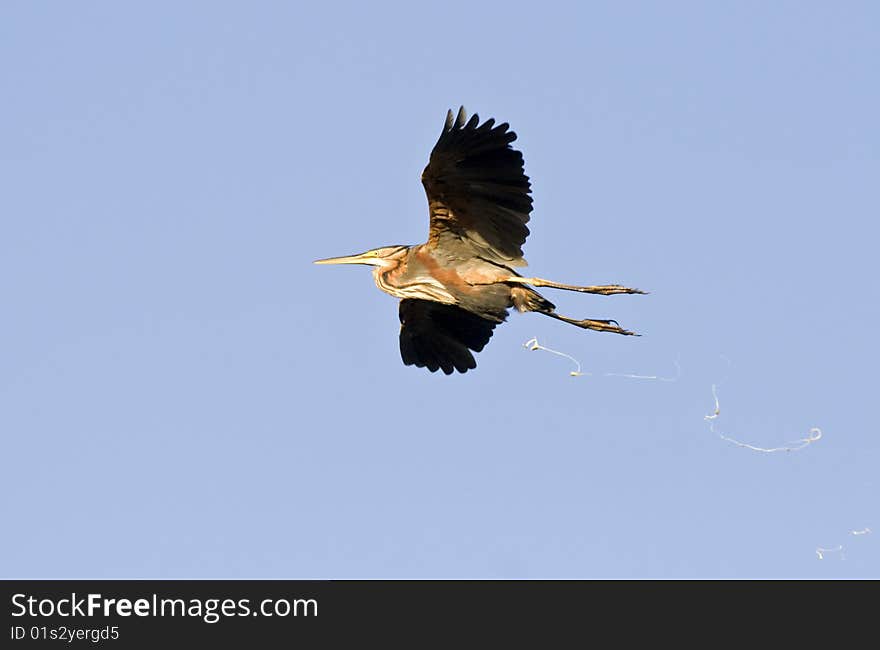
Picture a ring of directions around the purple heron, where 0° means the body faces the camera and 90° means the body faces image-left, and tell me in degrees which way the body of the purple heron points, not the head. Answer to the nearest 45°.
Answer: approximately 90°
